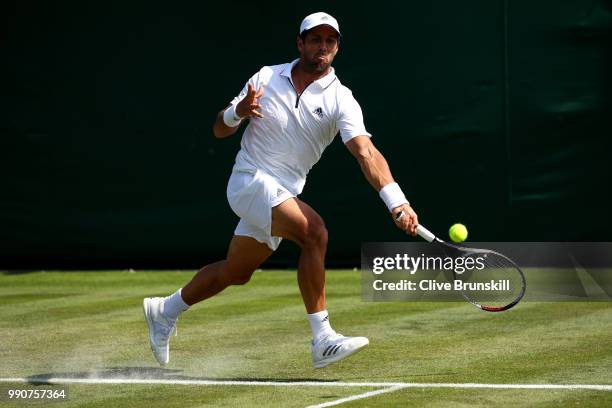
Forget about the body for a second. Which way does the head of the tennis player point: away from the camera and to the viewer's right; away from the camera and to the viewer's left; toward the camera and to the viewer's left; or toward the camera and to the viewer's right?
toward the camera and to the viewer's right

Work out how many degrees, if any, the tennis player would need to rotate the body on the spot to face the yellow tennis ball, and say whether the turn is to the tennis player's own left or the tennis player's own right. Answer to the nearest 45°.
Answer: approximately 90° to the tennis player's own left

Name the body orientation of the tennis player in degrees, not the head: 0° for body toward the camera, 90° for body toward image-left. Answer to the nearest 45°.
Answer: approximately 315°
